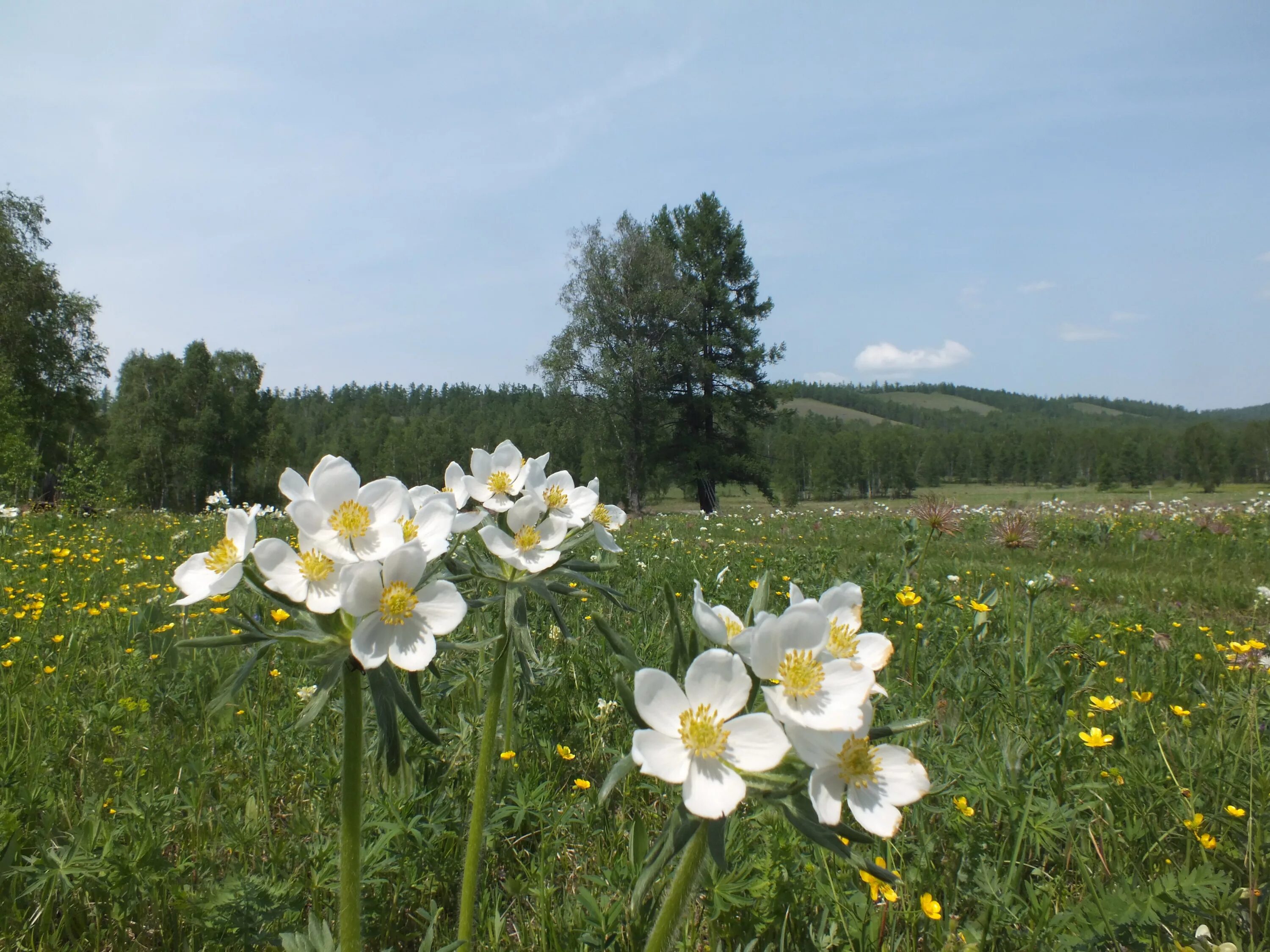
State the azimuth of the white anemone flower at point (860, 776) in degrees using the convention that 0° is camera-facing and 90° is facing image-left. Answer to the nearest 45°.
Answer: approximately 0°

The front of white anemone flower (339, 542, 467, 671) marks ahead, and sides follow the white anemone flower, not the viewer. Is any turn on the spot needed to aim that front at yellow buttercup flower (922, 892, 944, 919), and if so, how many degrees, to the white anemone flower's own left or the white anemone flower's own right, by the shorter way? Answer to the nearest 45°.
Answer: approximately 90° to the white anemone flower's own left

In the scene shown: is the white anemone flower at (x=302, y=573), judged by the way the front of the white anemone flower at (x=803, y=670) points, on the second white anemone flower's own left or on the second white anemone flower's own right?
on the second white anemone flower's own right

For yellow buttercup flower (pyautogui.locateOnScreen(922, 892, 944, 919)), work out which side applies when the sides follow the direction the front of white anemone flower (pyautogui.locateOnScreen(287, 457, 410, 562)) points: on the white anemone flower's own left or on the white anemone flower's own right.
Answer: on the white anemone flower's own left
